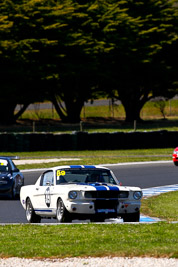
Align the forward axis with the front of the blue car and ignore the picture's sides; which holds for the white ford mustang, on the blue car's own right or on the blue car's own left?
on the blue car's own left
